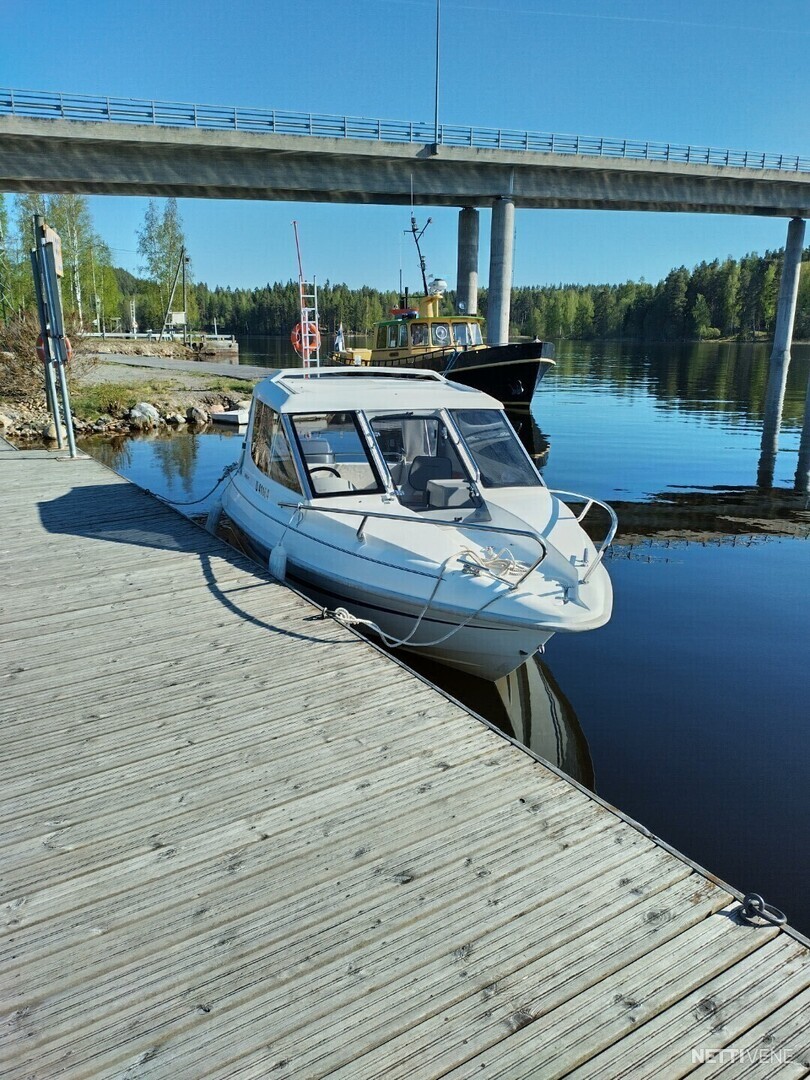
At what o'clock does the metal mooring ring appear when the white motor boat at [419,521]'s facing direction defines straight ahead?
The metal mooring ring is roughly at 1 o'clock from the white motor boat.

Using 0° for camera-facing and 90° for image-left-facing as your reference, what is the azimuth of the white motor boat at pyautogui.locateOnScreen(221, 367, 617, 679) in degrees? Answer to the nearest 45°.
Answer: approximately 315°

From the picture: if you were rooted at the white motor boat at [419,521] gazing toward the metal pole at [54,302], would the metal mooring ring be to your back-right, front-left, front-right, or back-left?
back-left

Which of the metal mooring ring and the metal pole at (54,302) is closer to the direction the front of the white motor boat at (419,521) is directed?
the metal mooring ring

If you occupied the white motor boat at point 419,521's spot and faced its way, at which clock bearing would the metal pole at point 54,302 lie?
The metal pole is roughly at 6 o'clock from the white motor boat.
